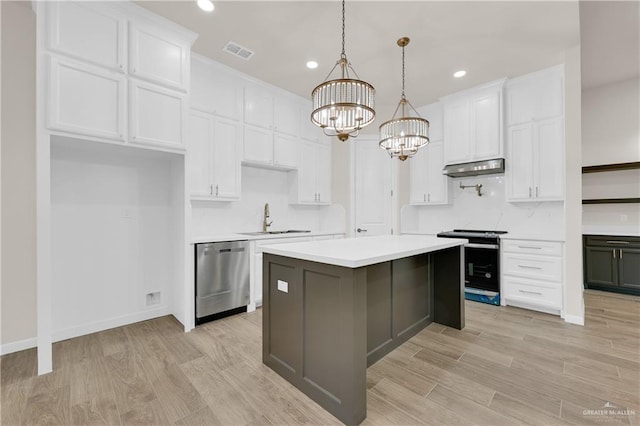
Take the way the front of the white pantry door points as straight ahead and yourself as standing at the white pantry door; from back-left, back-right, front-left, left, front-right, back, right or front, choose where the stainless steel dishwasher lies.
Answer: front-right

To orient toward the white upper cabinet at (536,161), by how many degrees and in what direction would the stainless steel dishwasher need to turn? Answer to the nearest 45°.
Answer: approximately 45° to its left

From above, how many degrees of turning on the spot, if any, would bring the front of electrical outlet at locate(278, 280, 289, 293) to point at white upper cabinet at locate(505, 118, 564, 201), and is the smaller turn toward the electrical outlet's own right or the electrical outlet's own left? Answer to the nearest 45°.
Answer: approximately 135° to the electrical outlet's own left

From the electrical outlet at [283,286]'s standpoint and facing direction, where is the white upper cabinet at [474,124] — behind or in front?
behind
